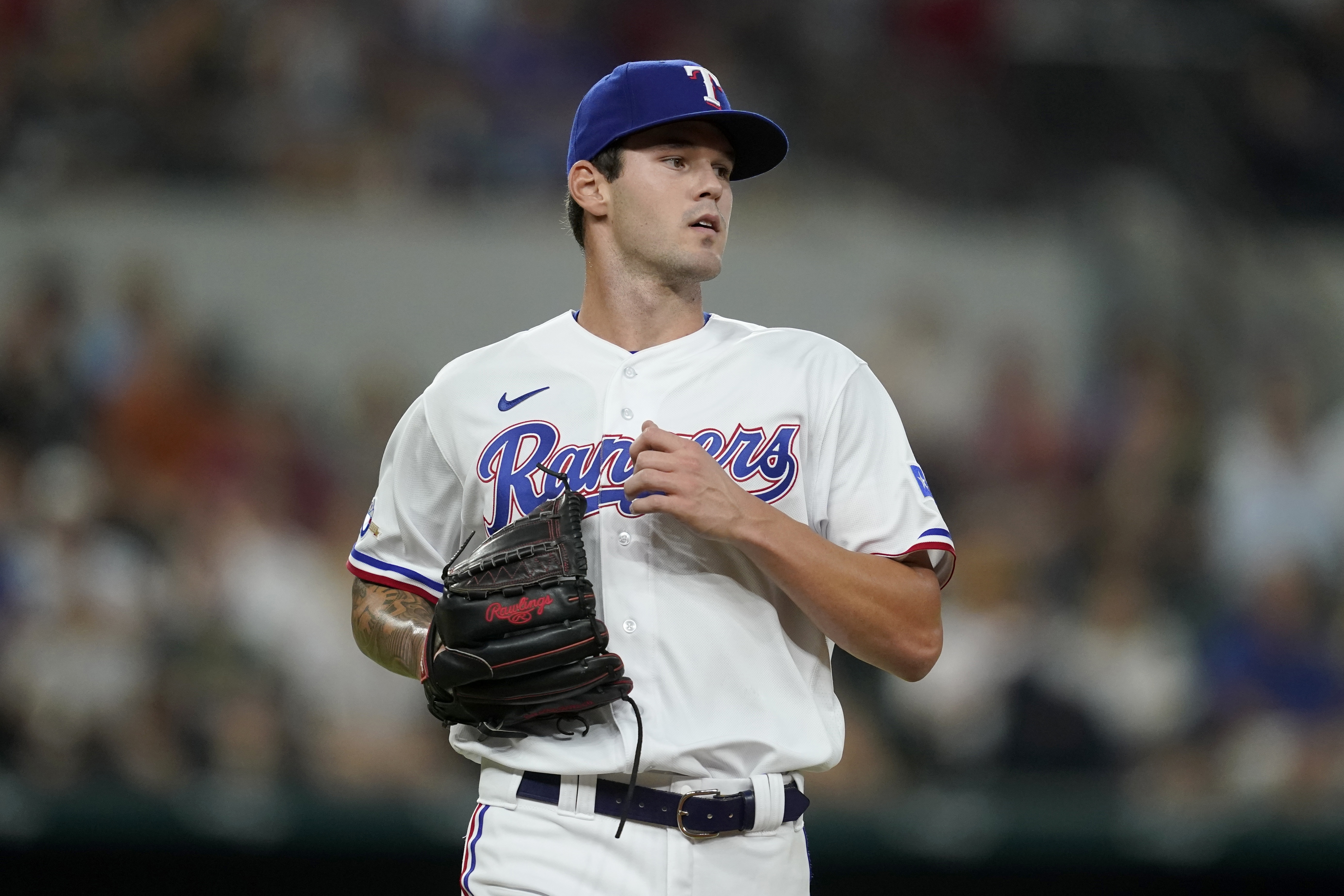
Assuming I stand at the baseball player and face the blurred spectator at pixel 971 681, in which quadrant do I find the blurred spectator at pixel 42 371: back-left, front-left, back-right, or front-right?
front-left

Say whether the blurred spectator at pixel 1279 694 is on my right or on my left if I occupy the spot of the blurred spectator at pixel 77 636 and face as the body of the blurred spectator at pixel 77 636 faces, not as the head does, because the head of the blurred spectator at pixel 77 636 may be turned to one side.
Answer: on my left

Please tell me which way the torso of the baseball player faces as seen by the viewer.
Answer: toward the camera

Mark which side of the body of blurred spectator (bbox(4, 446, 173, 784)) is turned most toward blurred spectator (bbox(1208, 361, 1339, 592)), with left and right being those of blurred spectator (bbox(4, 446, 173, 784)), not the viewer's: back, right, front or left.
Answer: left

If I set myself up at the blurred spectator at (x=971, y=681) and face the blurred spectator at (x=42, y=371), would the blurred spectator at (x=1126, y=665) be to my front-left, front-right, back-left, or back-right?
back-right

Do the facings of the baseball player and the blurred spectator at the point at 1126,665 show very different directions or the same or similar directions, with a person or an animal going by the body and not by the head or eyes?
same or similar directions

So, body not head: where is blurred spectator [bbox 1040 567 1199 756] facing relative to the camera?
toward the camera

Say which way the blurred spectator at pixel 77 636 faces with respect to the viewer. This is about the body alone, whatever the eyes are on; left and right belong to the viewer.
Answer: facing the viewer

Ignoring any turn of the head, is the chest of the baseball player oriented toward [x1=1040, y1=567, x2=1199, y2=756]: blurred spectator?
no

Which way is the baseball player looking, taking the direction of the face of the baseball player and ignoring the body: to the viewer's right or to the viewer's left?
to the viewer's right

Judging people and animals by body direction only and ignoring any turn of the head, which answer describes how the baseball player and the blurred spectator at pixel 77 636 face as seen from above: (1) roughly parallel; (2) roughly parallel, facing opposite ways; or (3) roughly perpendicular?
roughly parallel

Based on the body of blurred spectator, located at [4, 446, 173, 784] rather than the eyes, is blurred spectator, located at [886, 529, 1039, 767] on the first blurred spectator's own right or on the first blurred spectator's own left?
on the first blurred spectator's own left

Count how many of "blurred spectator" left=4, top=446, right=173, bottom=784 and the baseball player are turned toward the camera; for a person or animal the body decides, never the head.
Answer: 2

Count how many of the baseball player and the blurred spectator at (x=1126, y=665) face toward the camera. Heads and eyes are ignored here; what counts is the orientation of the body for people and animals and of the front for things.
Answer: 2

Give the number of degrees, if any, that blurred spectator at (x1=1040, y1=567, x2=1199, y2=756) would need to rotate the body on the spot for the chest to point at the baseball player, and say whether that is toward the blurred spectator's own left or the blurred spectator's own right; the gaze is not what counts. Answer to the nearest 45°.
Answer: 0° — they already face them

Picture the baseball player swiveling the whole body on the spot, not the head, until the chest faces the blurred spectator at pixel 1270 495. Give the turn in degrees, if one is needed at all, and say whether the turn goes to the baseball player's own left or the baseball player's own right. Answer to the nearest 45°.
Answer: approximately 135° to the baseball player's own left

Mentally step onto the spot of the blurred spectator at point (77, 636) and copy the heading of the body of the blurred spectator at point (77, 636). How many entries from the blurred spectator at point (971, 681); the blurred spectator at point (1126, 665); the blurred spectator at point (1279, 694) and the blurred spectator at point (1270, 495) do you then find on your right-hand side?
0
